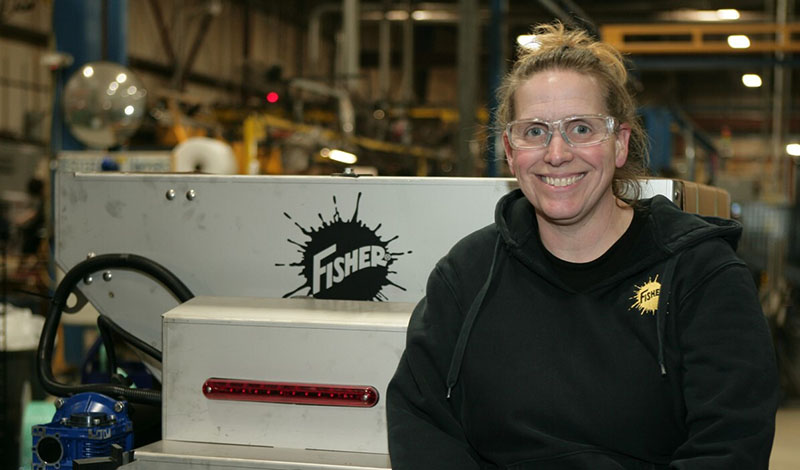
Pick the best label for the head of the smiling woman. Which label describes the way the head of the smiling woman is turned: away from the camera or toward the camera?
toward the camera

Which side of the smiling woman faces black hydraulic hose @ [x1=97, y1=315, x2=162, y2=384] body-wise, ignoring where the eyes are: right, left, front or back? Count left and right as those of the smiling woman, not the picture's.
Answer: right

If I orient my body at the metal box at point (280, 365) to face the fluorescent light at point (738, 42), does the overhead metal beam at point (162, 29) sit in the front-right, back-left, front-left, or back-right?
front-left

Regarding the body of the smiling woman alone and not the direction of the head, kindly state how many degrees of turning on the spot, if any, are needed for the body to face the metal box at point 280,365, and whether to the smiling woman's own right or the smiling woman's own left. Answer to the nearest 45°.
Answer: approximately 90° to the smiling woman's own right

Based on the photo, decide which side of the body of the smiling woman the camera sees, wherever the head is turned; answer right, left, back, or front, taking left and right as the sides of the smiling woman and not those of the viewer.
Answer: front

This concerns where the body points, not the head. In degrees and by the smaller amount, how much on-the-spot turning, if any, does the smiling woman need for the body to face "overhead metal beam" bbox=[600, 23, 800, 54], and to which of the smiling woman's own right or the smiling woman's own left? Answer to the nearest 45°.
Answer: approximately 180°

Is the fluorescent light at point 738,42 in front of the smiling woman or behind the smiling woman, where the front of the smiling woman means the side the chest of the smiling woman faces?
behind

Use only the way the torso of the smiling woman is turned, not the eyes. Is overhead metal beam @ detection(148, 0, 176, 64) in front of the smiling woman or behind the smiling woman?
behind
